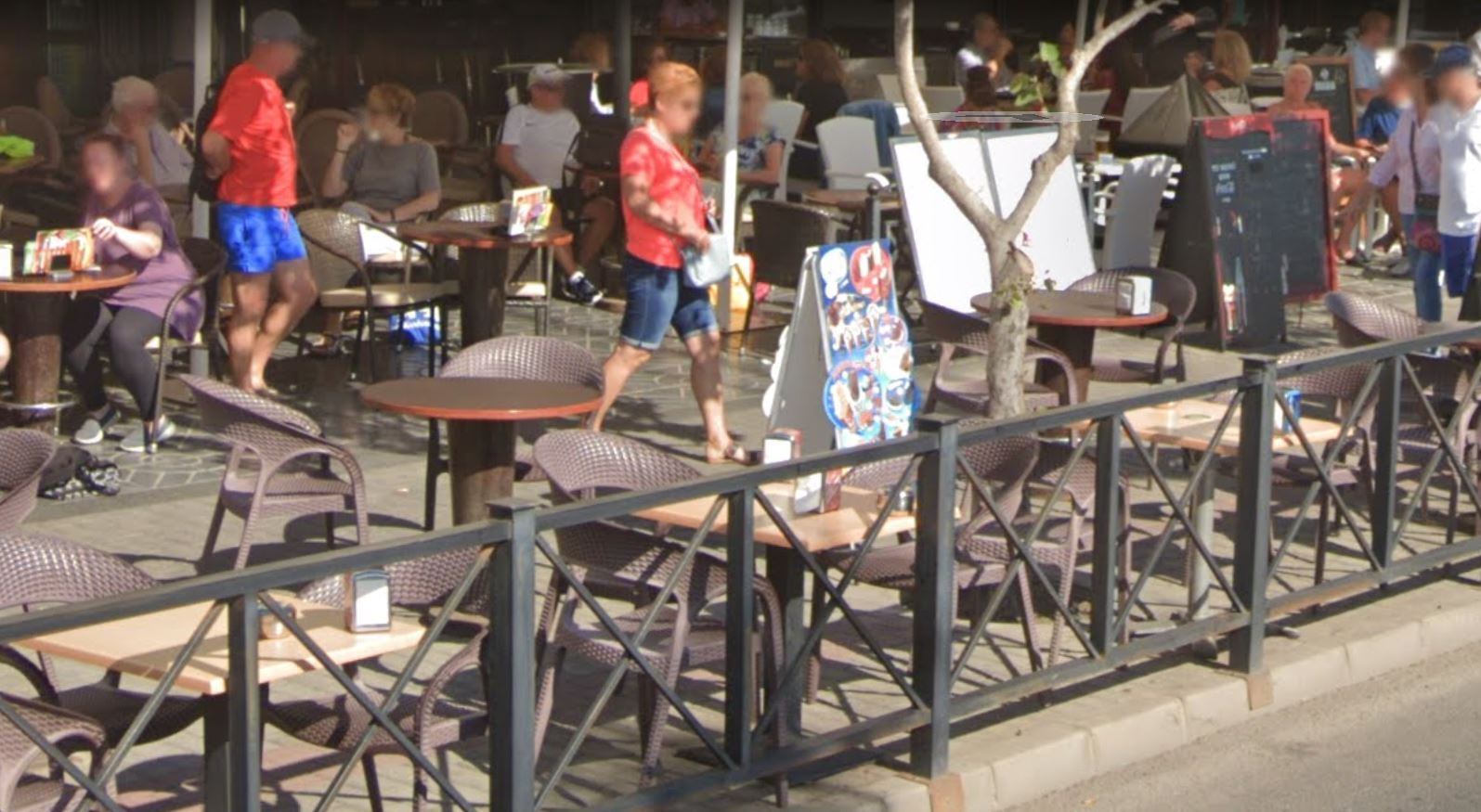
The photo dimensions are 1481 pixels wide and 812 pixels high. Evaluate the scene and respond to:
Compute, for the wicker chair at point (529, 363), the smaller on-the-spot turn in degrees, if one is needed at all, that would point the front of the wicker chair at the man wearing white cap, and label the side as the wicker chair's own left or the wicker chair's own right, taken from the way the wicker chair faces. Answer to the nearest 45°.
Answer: approximately 180°

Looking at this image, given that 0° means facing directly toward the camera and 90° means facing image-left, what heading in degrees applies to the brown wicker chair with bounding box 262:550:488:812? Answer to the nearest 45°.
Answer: approximately 45°

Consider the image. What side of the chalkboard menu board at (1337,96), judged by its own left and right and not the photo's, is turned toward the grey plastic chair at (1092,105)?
right

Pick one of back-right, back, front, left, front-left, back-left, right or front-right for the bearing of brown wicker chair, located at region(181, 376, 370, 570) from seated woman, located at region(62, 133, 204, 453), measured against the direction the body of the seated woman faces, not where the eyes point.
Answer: front-left

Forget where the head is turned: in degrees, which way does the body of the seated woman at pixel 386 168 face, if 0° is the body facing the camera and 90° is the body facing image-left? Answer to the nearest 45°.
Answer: approximately 45°

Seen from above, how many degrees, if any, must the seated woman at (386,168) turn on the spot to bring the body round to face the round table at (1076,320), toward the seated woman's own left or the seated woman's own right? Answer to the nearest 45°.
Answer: approximately 90° to the seated woman's own left

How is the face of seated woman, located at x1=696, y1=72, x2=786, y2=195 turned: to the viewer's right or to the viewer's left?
to the viewer's left

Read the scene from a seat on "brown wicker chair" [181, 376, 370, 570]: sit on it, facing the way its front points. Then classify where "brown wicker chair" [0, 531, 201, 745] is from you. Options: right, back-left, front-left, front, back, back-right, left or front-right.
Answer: back-right

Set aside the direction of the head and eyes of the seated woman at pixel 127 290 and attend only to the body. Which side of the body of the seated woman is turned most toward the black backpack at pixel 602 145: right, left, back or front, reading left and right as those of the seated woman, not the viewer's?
back

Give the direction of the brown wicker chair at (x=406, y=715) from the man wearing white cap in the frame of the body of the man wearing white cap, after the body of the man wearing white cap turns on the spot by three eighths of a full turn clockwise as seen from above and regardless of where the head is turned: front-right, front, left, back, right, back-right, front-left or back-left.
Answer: left

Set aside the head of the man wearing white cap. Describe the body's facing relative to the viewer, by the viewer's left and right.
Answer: facing the viewer and to the right of the viewer

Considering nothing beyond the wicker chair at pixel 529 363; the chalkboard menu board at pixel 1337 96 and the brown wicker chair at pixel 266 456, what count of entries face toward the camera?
2

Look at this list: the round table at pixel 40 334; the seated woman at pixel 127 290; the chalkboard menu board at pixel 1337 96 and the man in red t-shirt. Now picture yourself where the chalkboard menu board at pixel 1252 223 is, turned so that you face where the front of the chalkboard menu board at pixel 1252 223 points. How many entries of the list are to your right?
3
